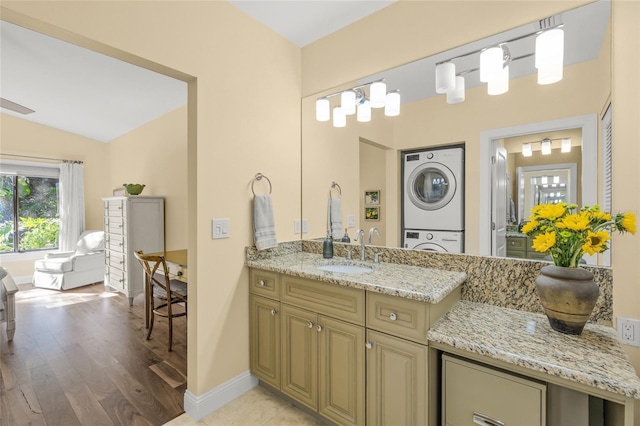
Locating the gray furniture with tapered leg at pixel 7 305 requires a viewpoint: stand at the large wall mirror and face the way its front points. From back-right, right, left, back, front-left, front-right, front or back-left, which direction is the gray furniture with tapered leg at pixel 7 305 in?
front-right

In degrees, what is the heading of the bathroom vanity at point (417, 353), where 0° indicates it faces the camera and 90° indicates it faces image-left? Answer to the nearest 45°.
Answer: approximately 45°

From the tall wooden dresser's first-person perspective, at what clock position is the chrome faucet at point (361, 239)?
The chrome faucet is roughly at 10 o'clock from the tall wooden dresser.

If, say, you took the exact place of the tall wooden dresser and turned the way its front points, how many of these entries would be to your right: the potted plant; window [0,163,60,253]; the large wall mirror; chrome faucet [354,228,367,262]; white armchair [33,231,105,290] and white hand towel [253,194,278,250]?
2

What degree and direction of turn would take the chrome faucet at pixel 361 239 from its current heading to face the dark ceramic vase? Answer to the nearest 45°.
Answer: approximately 90° to its left

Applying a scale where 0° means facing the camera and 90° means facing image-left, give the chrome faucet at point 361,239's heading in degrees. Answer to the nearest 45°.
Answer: approximately 45°

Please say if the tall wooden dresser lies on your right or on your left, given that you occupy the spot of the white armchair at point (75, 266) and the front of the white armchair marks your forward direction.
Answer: on your left

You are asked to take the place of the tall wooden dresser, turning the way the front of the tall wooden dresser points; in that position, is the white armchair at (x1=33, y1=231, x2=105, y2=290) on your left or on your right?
on your right

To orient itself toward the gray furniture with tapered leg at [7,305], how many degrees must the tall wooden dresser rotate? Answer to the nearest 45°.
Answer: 0° — it already faces it

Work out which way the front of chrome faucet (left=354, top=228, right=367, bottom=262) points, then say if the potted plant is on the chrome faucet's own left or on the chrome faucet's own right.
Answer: on the chrome faucet's own left
